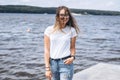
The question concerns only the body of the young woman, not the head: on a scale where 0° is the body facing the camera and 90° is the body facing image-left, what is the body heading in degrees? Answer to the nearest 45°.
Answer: approximately 0°
